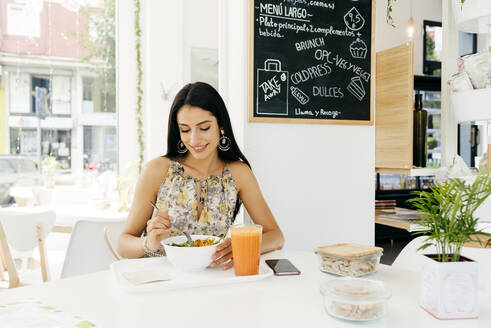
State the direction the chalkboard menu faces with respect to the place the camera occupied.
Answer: facing the viewer

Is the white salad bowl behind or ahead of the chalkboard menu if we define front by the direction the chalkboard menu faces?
ahead

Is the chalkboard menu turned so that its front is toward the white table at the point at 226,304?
yes

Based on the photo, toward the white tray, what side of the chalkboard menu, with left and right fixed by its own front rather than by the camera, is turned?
front

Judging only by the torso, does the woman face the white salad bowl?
yes

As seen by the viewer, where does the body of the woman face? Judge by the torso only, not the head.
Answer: toward the camera

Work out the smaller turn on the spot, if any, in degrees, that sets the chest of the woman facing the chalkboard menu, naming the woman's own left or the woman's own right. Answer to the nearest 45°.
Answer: approximately 135° to the woman's own left
